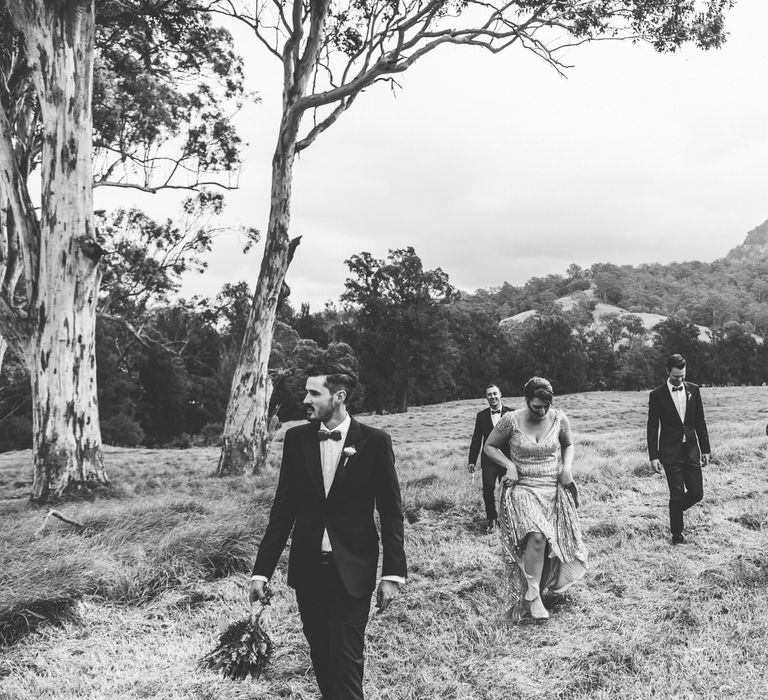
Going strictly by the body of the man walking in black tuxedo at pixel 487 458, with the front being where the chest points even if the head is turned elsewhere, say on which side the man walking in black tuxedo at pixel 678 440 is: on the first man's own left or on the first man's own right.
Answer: on the first man's own left

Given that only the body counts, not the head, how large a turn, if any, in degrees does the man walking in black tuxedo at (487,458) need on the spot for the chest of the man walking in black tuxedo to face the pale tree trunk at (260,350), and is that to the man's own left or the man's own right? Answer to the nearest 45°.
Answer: approximately 135° to the man's own right

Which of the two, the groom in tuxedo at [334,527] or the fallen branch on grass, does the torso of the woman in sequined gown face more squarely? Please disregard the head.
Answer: the groom in tuxedo

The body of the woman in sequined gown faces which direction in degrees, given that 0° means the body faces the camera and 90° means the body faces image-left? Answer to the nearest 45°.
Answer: approximately 0°

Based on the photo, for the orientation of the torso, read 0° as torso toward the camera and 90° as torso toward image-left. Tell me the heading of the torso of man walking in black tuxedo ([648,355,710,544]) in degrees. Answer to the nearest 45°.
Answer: approximately 0°

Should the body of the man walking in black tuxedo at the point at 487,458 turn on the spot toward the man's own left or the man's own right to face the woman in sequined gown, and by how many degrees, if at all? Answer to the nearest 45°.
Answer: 0° — they already face them
